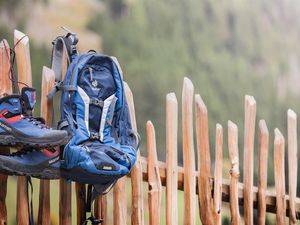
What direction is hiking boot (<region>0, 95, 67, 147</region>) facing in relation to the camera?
to the viewer's right
